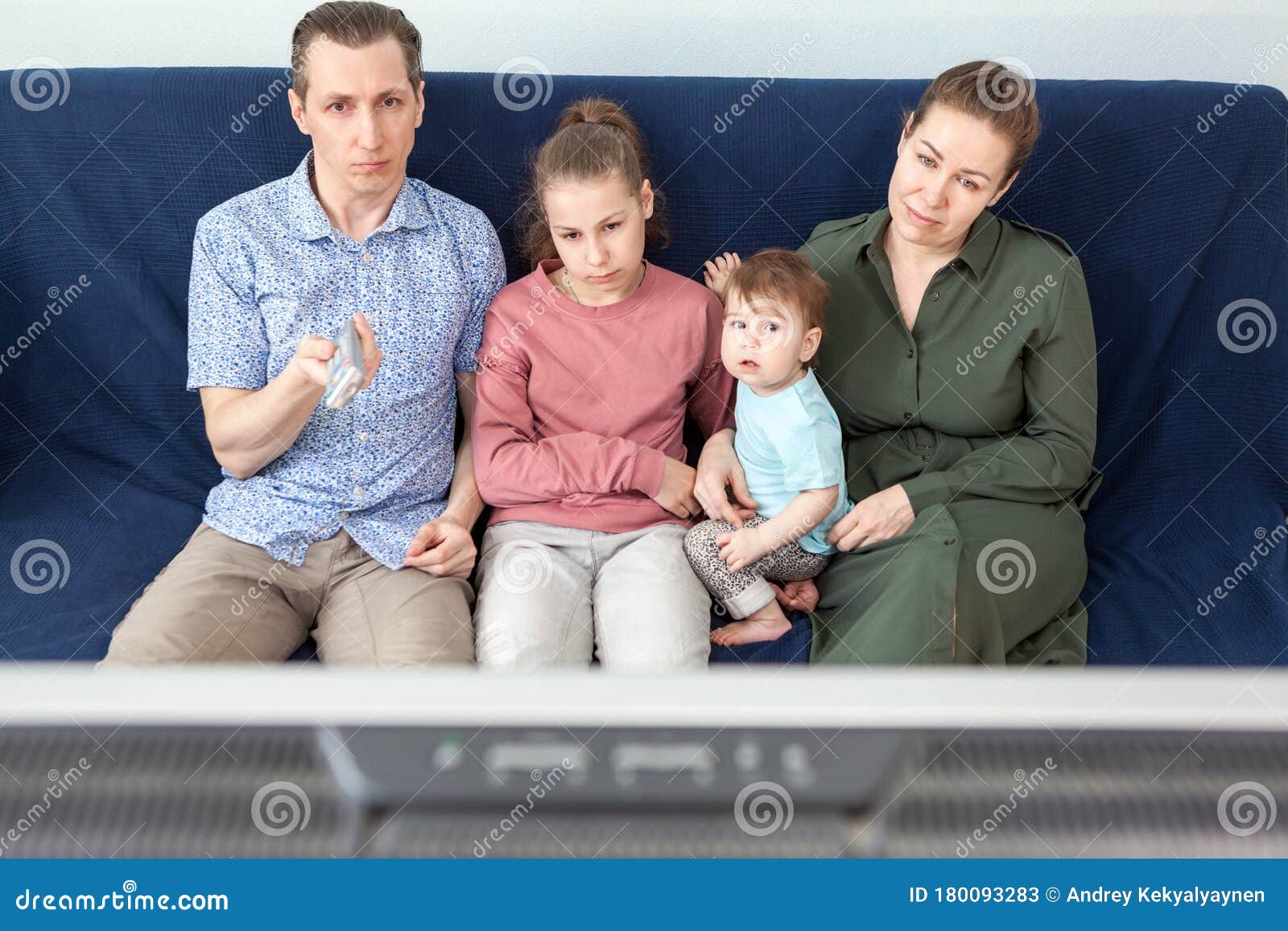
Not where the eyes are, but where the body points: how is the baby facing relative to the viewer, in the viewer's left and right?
facing the viewer and to the left of the viewer

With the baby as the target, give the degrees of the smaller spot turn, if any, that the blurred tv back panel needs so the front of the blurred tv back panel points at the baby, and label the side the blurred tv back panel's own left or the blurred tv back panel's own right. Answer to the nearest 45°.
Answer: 0° — it already faces them

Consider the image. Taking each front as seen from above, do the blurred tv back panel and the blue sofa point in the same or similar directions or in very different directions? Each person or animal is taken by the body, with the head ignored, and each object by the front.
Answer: very different directions

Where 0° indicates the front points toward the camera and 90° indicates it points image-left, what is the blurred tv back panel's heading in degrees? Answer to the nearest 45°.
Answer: approximately 180°

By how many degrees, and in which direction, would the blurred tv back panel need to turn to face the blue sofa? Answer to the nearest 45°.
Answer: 0° — it already faces it

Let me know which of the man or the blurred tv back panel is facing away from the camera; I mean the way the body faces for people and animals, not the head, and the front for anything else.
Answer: the blurred tv back panel

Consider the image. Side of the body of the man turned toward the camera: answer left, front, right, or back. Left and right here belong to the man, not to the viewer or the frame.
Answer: front

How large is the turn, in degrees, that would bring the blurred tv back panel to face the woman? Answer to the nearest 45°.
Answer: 0° — it already faces them

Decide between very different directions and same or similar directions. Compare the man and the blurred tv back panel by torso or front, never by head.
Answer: very different directions
